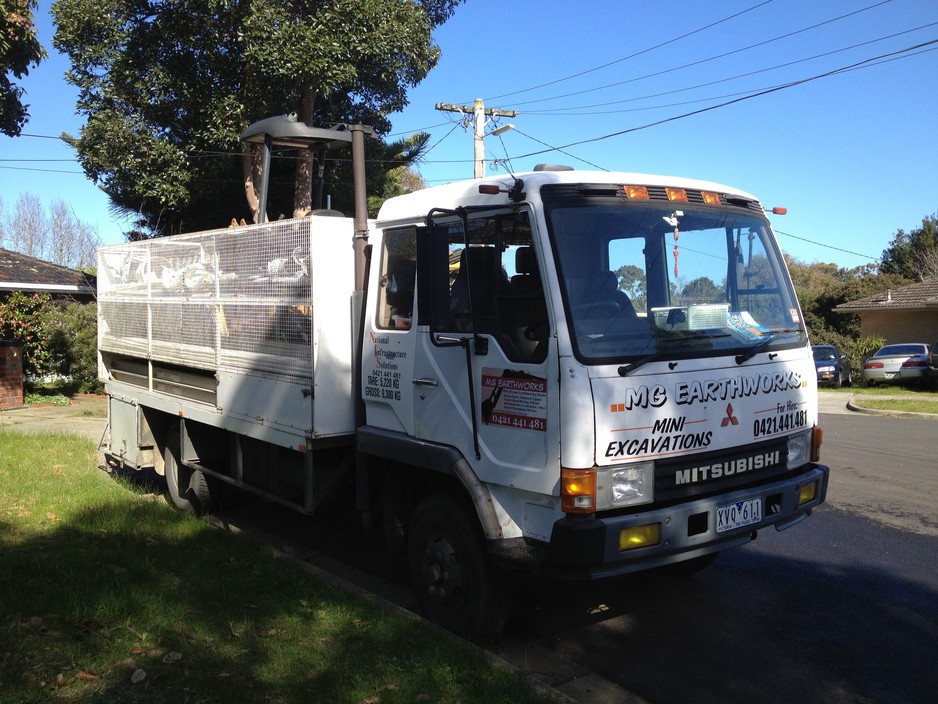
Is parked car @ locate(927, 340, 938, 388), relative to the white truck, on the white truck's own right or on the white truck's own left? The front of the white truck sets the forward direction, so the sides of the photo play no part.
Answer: on the white truck's own left

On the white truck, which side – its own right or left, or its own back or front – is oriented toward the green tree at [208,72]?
back

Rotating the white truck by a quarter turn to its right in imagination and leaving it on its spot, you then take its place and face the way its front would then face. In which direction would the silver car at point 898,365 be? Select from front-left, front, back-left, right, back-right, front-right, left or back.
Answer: back

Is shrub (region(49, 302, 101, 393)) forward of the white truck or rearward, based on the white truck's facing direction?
rearward

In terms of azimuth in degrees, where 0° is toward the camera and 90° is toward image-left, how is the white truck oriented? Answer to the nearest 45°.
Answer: approximately 315°

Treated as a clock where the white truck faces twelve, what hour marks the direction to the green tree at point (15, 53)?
The green tree is roughly at 6 o'clock from the white truck.

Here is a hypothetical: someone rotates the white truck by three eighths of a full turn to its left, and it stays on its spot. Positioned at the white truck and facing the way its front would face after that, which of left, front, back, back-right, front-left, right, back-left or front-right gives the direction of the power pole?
front

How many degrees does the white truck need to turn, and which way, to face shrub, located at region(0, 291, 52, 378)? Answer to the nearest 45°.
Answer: approximately 180°
